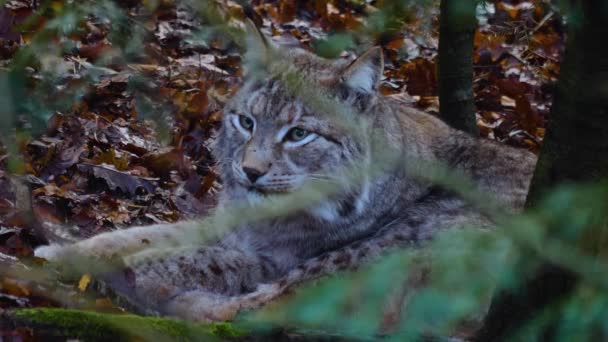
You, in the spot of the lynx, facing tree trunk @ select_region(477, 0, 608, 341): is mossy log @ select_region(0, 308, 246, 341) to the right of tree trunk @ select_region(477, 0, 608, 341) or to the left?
right

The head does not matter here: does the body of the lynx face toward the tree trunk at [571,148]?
no

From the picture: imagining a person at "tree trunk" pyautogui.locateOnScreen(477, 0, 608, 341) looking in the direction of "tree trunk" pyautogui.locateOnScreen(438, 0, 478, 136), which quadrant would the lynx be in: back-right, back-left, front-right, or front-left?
front-left

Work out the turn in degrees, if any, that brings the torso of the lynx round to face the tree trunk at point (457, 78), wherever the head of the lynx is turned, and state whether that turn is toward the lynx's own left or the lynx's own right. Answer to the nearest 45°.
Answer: approximately 180°

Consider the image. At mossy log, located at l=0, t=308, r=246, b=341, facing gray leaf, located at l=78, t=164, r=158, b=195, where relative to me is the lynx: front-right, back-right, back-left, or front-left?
front-right

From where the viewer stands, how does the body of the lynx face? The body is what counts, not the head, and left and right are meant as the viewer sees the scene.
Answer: facing the viewer and to the left of the viewer

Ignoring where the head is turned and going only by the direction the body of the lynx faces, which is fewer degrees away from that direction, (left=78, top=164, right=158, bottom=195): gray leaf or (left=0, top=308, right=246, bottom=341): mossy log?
the mossy log

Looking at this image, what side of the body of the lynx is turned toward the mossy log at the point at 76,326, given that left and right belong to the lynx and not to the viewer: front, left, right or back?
front

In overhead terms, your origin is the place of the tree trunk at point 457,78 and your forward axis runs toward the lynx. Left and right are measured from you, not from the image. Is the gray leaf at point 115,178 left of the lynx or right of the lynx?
right

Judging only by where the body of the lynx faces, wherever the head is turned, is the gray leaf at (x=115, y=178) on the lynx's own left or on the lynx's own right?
on the lynx's own right
